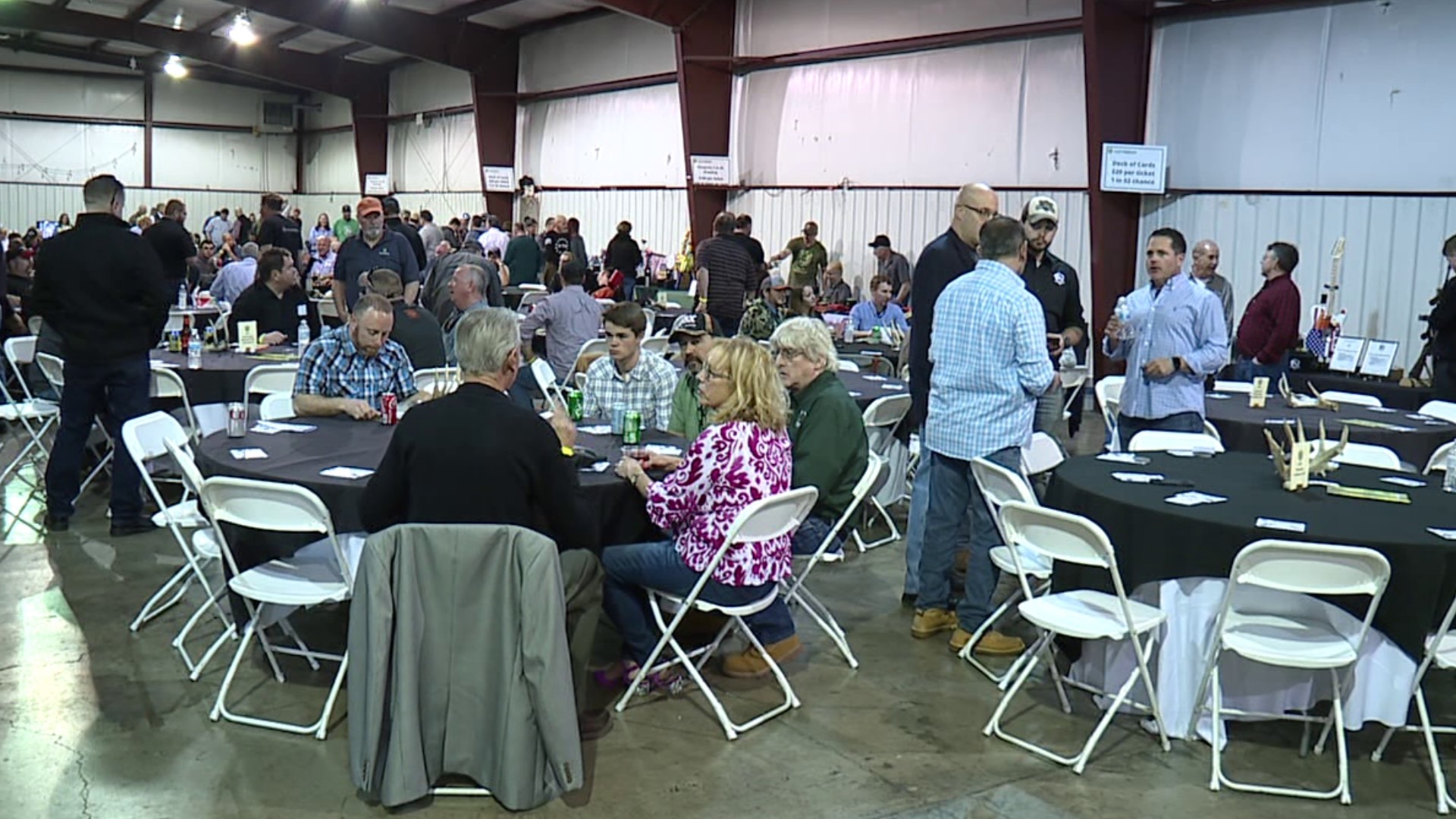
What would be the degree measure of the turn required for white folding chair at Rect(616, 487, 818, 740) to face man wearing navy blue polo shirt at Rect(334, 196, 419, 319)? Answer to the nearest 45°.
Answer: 0° — it already faces them

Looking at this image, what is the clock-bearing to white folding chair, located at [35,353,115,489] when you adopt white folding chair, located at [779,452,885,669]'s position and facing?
white folding chair, located at [35,353,115,489] is roughly at 1 o'clock from white folding chair, located at [779,452,885,669].

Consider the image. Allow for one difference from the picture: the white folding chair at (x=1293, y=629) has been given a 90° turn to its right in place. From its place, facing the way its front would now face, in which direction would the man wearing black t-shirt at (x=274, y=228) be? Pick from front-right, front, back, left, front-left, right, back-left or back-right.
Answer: back-left

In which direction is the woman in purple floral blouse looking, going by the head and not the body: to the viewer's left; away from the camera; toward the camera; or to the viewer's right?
to the viewer's left

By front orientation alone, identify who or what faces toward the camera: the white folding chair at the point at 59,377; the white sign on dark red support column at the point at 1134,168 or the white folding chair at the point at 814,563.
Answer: the white sign on dark red support column

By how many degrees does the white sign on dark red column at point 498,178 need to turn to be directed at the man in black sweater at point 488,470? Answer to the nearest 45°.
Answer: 0° — it already faces them

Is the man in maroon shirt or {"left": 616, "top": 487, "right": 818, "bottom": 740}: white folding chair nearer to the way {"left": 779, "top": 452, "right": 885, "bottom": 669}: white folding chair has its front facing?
the white folding chair

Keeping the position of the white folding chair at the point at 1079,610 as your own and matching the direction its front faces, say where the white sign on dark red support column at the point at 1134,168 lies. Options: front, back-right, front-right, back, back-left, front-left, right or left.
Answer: front-left

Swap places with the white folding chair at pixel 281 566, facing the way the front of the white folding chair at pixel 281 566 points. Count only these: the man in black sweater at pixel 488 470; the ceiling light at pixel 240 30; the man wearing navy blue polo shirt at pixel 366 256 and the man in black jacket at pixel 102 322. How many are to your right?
1

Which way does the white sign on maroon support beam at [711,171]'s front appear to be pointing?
toward the camera

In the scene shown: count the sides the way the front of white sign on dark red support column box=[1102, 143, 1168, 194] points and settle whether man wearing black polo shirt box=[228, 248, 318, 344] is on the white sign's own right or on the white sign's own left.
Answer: on the white sign's own right

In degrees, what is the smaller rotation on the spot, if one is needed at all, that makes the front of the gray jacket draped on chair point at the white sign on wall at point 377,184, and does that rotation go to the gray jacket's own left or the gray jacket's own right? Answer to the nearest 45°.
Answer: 0° — it already faces it

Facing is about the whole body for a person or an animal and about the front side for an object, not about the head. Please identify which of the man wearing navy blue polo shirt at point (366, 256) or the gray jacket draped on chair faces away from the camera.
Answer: the gray jacket draped on chair

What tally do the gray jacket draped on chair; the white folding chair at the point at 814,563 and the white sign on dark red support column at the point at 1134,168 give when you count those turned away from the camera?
1

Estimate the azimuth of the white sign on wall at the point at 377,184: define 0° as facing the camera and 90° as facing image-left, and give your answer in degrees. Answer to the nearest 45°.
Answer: approximately 0°

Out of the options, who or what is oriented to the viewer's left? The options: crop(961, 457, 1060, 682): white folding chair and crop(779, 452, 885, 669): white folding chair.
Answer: crop(779, 452, 885, 669): white folding chair

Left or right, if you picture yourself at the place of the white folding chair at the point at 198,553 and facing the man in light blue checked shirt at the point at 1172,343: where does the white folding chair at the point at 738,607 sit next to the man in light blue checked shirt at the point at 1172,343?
right
